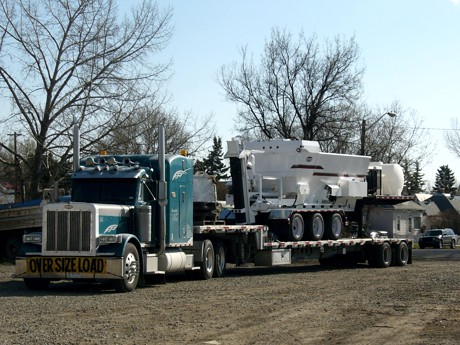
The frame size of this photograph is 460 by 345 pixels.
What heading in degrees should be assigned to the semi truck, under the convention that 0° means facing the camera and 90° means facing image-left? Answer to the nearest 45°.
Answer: approximately 45°

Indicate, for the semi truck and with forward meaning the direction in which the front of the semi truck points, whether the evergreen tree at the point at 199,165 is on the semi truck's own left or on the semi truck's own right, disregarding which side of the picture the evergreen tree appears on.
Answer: on the semi truck's own right

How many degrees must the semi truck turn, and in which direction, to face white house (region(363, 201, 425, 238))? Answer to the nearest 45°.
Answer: approximately 180°
